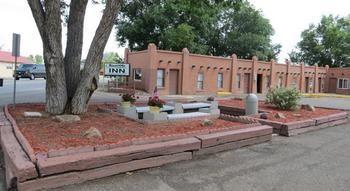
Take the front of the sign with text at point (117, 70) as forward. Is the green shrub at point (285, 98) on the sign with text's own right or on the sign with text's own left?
on the sign with text's own left

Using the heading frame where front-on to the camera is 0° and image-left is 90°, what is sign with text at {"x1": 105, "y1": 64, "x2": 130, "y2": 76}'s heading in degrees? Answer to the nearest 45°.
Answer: approximately 0°

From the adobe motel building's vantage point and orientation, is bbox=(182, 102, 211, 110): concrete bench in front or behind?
in front

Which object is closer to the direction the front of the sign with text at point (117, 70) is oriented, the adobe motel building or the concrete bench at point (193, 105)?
the concrete bench

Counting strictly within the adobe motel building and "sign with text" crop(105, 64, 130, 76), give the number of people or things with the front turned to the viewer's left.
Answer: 0

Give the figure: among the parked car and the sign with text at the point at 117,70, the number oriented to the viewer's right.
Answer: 0

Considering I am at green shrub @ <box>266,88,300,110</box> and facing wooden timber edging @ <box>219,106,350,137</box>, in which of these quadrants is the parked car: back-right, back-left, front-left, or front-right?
back-right

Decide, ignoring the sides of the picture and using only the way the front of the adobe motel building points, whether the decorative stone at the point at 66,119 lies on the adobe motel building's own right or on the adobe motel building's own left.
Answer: on the adobe motel building's own right

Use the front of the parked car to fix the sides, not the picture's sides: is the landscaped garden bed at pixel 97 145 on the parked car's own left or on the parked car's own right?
on the parked car's own left

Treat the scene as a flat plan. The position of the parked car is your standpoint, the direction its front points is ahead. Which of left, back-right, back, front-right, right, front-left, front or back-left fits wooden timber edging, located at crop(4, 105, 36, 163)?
front-left
